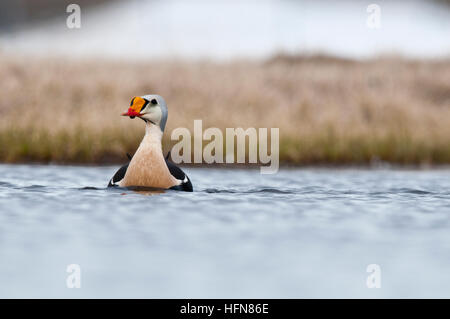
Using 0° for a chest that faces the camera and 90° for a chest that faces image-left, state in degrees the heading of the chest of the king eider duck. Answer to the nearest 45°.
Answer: approximately 0°
